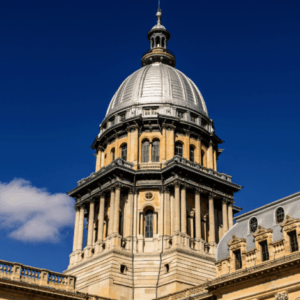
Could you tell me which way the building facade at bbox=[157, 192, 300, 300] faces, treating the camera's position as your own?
facing the viewer and to the left of the viewer
